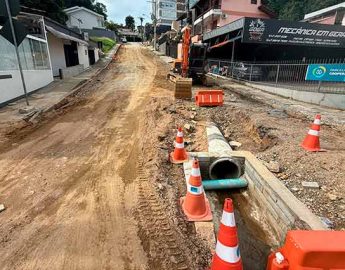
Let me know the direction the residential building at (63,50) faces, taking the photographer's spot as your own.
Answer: facing the viewer and to the right of the viewer

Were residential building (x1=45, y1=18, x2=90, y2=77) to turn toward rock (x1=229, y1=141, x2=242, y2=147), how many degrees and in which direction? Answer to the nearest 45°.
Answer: approximately 45° to its right

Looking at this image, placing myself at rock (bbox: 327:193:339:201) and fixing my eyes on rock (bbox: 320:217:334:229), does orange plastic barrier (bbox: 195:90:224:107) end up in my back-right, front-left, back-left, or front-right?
back-right

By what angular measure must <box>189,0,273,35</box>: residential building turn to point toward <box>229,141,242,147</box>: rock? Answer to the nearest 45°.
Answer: approximately 45° to its left

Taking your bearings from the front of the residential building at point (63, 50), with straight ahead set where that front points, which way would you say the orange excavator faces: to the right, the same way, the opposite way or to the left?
to the right

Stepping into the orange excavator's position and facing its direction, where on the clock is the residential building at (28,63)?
The residential building is roughly at 2 o'clock from the orange excavator.

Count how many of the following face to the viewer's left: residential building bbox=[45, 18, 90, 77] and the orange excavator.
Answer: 0

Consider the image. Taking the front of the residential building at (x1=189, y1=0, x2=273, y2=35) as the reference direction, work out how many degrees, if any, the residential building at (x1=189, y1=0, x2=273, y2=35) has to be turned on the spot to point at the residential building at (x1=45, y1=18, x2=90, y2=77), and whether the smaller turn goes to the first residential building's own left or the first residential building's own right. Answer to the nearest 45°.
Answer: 0° — it already faces it

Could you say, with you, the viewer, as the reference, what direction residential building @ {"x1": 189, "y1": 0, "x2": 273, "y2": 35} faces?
facing the viewer and to the left of the viewer

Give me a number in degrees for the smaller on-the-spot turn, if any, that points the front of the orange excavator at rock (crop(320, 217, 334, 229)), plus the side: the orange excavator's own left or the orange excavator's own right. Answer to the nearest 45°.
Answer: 0° — it already faces it

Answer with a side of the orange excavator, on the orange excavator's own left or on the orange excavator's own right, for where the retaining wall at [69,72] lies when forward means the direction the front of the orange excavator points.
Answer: on the orange excavator's own right

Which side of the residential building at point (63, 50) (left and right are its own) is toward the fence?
front

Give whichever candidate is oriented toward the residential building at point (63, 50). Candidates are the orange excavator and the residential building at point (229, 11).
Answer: the residential building at point (229, 11)

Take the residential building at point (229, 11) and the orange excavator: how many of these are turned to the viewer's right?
0

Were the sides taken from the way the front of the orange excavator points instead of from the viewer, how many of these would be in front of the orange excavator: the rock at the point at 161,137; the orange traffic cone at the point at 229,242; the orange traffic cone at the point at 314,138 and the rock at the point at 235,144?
4
